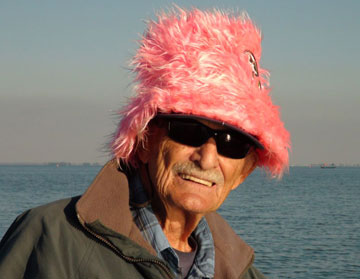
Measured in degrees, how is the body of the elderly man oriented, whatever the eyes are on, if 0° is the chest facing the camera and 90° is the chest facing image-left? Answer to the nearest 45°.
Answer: approximately 315°
